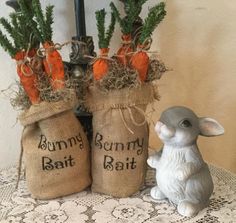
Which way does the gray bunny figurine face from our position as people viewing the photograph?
facing the viewer and to the left of the viewer
